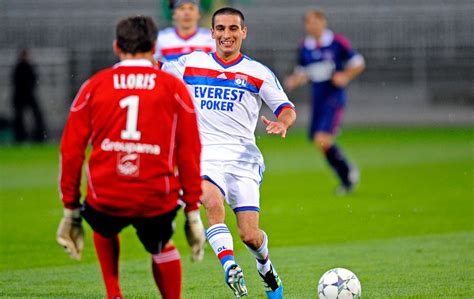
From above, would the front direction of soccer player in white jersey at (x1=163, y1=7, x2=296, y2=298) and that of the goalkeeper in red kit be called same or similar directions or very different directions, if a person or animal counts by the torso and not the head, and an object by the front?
very different directions

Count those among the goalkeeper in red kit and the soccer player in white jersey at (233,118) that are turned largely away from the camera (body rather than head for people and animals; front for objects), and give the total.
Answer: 1

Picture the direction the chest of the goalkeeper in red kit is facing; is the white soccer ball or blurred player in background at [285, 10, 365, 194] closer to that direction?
the blurred player in background

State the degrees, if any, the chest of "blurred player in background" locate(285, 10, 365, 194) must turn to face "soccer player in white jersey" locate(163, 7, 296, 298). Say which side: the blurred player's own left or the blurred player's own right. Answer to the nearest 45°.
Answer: approximately 45° to the blurred player's own left

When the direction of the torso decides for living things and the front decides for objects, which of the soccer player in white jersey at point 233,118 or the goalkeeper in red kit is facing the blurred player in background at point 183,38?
the goalkeeper in red kit

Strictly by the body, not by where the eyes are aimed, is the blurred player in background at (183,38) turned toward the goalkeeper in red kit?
yes

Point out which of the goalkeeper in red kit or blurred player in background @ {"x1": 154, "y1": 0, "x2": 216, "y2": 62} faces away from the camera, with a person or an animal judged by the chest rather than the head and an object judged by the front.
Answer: the goalkeeper in red kit

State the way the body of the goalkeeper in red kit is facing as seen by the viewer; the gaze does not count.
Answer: away from the camera

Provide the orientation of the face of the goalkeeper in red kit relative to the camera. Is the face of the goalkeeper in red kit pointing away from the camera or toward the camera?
away from the camera

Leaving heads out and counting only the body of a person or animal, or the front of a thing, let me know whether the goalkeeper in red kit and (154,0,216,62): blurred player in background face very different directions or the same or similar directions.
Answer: very different directions
